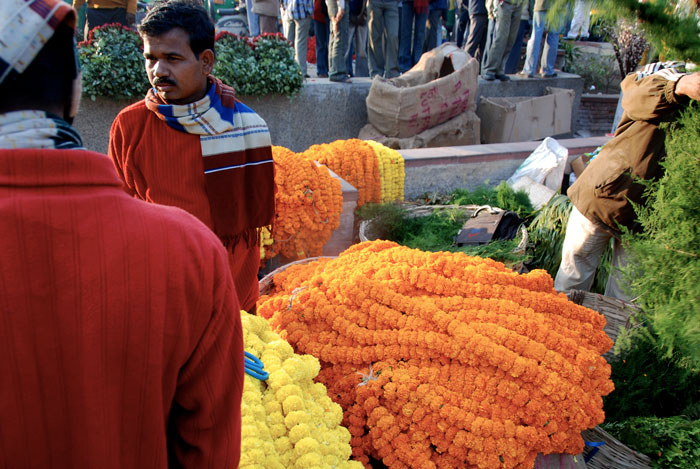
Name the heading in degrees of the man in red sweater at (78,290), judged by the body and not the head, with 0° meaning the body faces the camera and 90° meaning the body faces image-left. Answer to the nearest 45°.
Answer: approximately 180°

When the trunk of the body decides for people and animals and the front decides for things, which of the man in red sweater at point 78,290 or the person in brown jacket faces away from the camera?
the man in red sweater

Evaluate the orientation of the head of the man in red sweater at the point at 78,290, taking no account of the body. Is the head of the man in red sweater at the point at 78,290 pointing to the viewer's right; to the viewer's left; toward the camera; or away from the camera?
away from the camera

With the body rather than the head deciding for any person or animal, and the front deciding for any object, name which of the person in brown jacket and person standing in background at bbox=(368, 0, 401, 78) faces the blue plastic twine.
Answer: the person standing in background

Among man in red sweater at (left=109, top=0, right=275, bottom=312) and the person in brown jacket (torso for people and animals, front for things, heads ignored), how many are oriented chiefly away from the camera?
0

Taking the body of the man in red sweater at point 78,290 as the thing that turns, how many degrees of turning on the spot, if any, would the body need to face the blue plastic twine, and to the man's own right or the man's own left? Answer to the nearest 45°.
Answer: approximately 45° to the man's own right

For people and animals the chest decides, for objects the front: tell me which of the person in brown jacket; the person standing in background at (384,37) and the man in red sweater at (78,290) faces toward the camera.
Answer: the person standing in background

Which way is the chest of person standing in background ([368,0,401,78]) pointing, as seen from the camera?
toward the camera

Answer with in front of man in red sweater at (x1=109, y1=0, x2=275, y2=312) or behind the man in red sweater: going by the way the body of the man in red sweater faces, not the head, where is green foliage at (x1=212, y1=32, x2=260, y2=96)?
behind

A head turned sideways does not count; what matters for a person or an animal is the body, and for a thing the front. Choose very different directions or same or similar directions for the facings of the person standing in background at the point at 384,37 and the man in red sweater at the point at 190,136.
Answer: same or similar directions

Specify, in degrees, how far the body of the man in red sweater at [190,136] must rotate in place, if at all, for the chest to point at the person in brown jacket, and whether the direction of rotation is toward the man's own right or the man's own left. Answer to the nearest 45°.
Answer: approximately 135° to the man's own left

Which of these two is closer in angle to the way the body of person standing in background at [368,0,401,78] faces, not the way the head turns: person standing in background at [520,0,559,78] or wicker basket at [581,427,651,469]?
the wicker basket
